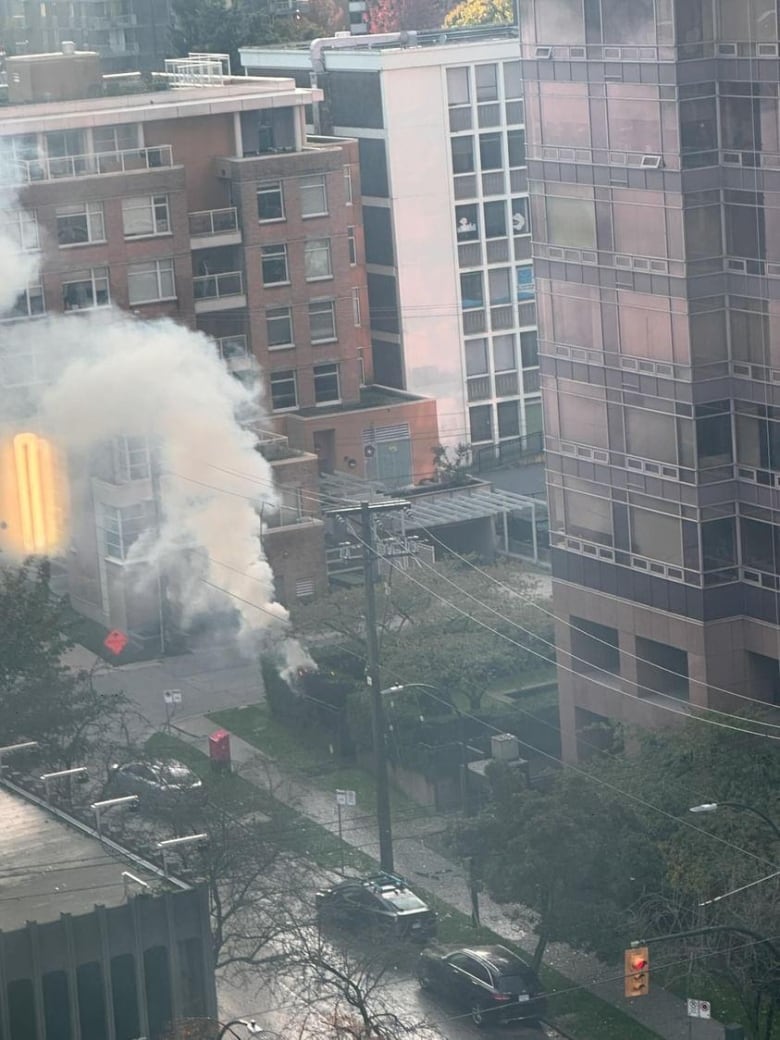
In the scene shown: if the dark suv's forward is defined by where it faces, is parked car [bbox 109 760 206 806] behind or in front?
in front

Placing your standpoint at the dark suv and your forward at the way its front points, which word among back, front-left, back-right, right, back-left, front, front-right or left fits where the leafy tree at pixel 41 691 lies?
front

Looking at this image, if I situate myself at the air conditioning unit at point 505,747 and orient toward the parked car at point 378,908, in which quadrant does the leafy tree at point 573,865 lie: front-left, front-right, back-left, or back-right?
front-left

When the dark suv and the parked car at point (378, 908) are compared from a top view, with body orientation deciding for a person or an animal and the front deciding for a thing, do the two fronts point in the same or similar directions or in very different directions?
same or similar directions

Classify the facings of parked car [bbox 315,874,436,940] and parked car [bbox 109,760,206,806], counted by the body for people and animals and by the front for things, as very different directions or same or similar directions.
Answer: same or similar directions

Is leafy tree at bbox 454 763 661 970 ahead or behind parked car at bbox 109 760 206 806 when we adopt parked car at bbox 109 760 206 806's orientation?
behind

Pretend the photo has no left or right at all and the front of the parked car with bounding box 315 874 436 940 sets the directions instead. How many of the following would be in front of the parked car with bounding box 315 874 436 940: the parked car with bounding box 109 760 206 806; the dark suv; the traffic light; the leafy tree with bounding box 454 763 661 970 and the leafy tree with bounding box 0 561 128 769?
2

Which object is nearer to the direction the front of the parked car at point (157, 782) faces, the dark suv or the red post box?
the red post box

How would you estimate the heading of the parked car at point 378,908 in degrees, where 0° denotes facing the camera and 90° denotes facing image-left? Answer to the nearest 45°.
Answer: approximately 135°

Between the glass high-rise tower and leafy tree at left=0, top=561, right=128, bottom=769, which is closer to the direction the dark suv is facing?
the leafy tree

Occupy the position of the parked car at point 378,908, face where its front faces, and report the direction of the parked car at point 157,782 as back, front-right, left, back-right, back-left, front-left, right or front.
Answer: front

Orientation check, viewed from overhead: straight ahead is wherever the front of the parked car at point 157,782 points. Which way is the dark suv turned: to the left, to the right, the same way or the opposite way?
the same way

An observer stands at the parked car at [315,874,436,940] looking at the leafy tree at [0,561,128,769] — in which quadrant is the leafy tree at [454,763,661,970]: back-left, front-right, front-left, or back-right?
back-right

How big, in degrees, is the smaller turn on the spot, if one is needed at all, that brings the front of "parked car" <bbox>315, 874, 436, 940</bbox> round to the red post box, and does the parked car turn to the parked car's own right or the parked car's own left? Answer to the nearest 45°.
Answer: approximately 45° to the parked car's own right

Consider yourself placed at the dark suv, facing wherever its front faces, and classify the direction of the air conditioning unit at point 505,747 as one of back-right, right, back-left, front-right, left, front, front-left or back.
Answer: front-right
